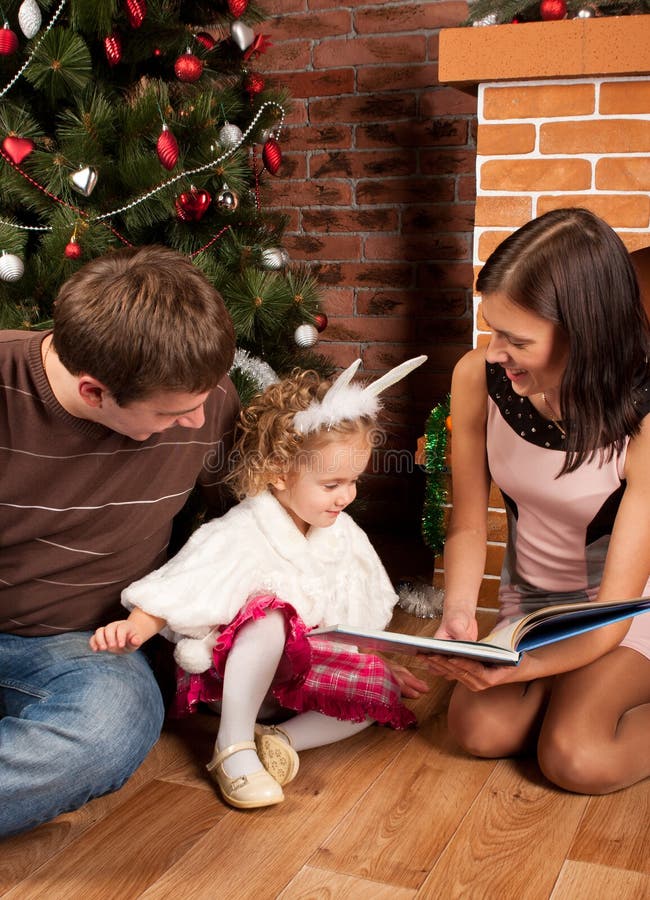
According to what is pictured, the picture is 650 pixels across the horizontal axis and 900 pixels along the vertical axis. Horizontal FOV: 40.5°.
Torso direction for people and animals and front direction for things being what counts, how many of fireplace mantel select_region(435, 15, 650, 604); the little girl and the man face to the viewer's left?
0

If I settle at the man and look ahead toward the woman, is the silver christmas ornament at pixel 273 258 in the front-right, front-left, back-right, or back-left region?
front-left

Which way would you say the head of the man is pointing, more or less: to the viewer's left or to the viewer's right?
to the viewer's right

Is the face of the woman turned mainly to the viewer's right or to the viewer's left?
to the viewer's left

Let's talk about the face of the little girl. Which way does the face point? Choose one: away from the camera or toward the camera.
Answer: toward the camera

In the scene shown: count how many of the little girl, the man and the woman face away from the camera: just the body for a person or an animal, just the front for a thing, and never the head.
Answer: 0

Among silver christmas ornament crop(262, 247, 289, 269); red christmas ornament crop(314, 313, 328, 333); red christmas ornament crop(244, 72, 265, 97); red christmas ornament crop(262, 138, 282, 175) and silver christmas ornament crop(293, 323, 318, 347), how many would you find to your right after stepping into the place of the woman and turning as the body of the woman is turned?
5

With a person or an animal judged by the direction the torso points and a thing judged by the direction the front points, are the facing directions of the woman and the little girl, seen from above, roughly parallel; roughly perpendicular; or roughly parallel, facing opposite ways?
roughly perpendicular

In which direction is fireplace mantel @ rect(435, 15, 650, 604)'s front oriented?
toward the camera

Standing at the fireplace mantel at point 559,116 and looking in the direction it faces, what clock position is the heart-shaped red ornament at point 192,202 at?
The heart-shaped red ornament is roughly at 2 o'clock from the fireplace mantel.

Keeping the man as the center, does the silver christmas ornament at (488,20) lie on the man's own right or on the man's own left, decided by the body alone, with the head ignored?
on the man's own left

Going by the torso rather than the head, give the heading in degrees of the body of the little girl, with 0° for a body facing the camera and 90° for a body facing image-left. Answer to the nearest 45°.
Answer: approximately 315°

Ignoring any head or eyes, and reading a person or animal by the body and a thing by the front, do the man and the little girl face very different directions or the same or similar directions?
same or similar directions

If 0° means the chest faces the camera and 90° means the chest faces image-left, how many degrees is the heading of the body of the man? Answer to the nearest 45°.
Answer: approximately 315°

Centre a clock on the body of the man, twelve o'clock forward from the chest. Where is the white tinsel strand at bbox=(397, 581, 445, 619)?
The white tinsel strand is roughly at 9 o'clock from the man.
